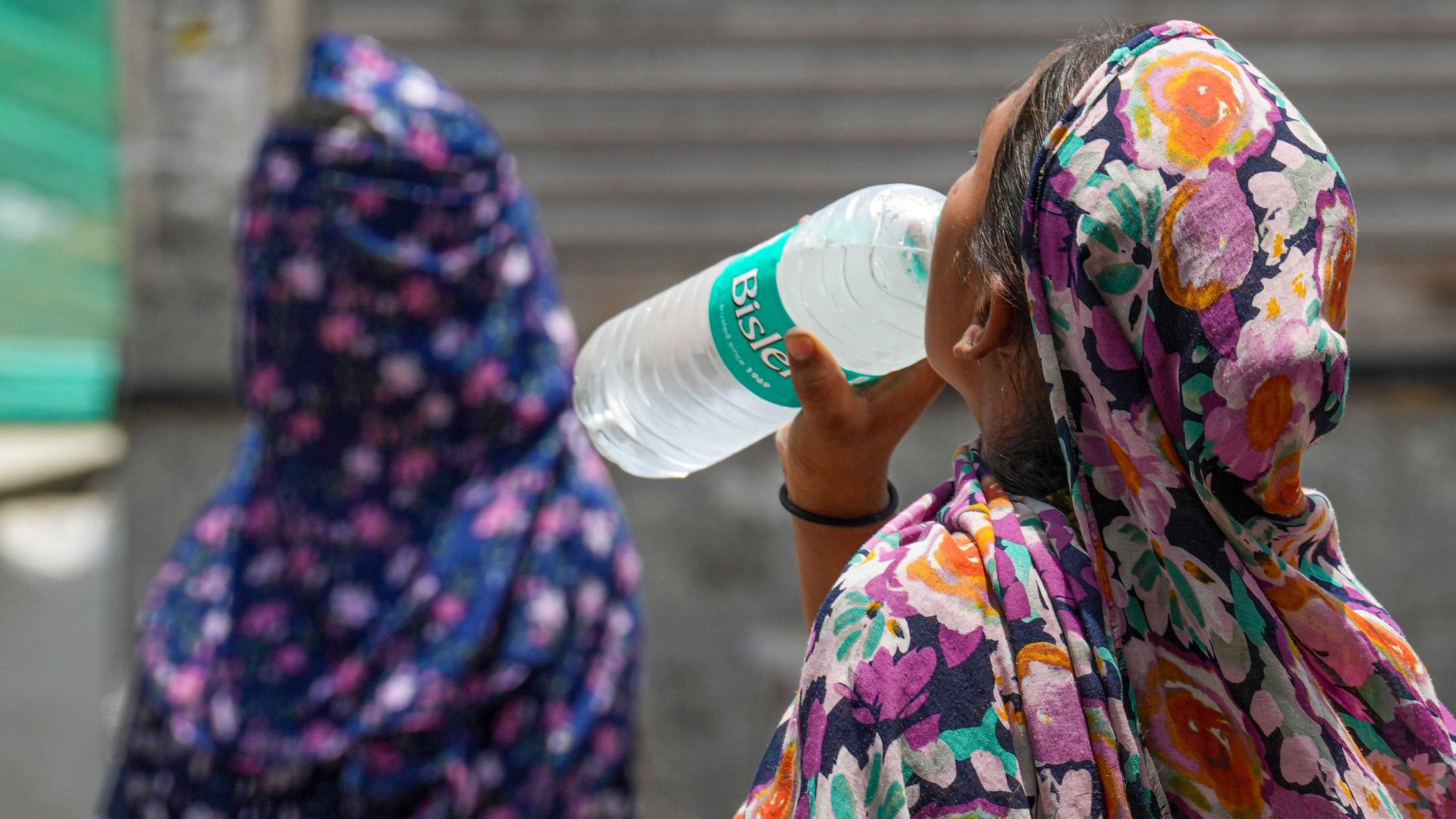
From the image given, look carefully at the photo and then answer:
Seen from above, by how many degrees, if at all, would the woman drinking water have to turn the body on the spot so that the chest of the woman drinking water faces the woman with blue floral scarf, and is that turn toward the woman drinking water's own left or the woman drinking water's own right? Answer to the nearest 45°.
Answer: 0° — they already face them

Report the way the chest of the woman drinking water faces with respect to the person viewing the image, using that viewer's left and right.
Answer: facing away from the viewer and to the left of the viewer

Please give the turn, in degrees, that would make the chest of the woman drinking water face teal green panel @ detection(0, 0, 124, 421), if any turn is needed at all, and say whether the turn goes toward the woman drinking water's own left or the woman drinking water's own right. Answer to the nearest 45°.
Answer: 0° — they already face it
